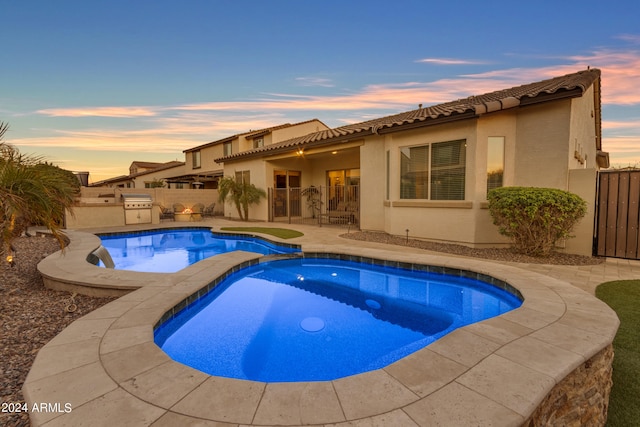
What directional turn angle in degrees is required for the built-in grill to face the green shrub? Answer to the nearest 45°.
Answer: approximately 45° to its left

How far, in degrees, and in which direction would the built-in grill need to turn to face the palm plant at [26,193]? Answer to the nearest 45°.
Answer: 0° — it already faces it

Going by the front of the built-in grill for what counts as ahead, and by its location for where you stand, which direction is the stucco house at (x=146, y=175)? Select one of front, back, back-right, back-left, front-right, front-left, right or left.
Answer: back

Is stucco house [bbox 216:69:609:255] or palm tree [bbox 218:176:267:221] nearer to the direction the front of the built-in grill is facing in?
the stucco house

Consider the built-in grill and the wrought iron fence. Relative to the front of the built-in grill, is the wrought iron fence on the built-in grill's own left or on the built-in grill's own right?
on the built-in grill's own left

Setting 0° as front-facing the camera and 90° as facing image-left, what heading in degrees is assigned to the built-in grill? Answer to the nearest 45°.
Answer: approximately 0°

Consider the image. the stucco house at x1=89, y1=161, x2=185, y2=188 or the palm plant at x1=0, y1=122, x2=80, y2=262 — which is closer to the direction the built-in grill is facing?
the palm plant

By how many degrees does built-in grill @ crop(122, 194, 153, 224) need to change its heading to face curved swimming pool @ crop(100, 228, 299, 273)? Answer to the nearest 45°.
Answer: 0° — it already faces it
